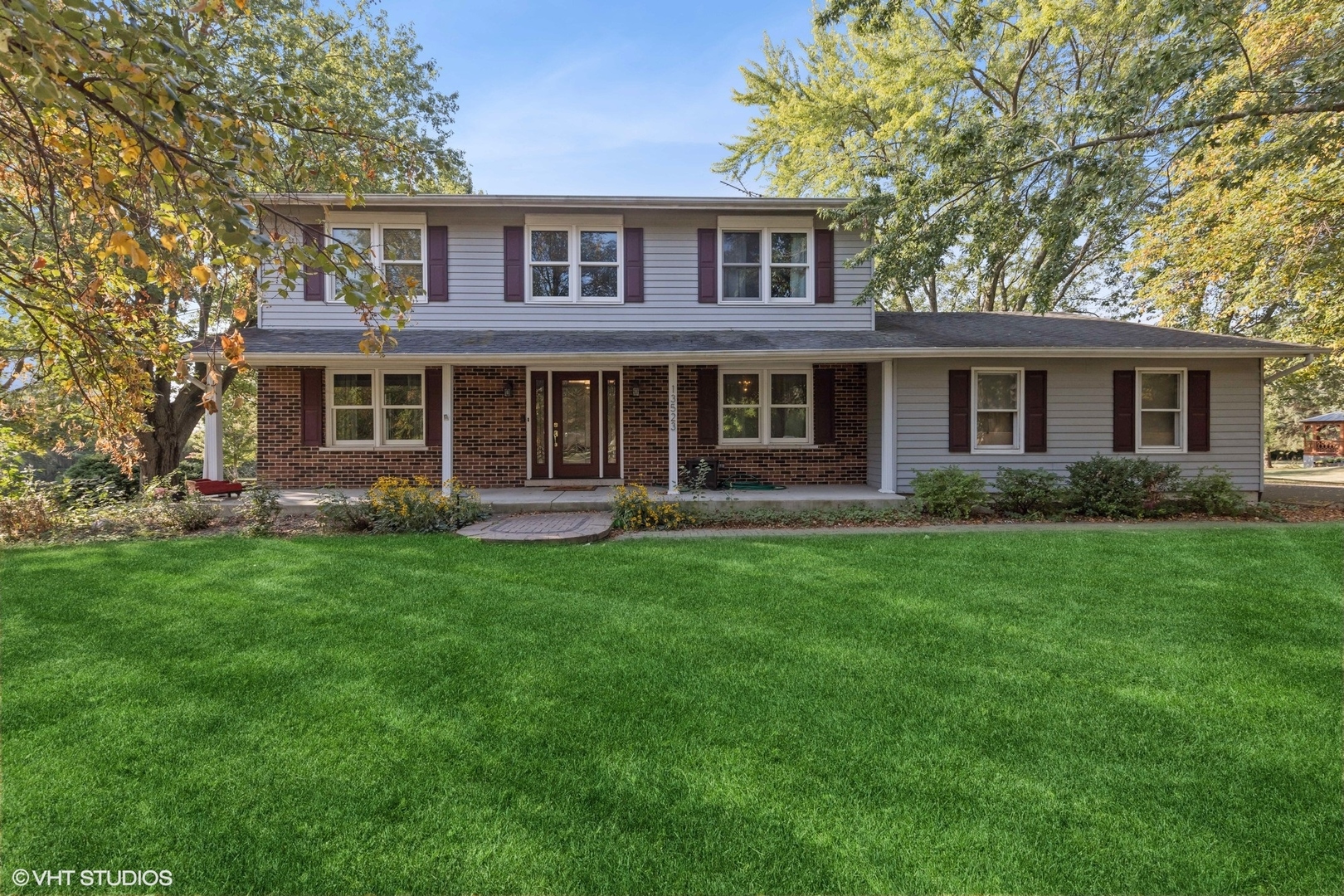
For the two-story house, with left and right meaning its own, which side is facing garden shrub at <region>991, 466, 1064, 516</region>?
left

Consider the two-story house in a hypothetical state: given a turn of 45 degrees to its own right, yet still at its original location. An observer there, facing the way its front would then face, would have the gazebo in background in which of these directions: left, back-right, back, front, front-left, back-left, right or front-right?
back

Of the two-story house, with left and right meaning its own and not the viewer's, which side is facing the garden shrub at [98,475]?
right

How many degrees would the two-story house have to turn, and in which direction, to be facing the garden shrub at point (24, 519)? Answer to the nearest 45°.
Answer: approximately 45° to its right

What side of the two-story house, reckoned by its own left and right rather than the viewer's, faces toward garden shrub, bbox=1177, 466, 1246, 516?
left

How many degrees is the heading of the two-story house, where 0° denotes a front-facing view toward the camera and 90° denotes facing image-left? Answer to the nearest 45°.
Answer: approximately 0°
